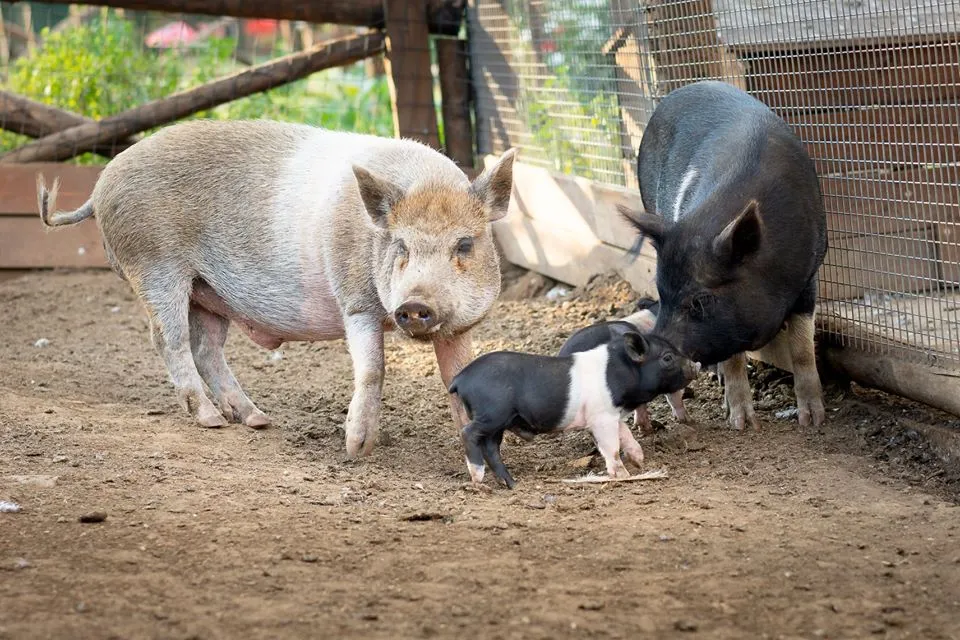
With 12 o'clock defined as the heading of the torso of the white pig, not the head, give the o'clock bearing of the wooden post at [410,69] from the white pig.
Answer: The wooden post is roughly at 8 o'clock from the white pig.

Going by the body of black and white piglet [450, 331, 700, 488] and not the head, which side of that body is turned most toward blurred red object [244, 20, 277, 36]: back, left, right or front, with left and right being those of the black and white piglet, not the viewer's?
left

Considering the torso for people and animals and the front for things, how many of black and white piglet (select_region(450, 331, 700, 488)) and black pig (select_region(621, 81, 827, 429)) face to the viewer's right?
1

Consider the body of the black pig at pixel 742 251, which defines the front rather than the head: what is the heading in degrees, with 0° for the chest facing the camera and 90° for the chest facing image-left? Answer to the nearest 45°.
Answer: approximately 0°

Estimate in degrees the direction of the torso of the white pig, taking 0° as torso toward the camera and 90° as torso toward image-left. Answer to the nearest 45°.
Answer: approximately 315°

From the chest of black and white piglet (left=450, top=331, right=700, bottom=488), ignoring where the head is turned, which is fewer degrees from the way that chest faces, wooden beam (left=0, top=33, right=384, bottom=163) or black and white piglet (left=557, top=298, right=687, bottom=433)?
the black and white piglet

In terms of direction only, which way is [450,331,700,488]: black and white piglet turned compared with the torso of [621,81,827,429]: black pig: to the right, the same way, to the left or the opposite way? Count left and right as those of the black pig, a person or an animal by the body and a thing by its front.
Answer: to the left

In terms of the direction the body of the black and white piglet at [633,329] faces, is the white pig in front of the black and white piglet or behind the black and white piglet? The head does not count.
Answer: behind

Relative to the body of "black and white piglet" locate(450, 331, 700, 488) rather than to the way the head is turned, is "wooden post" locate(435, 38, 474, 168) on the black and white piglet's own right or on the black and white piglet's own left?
on the black and white piglet's own left

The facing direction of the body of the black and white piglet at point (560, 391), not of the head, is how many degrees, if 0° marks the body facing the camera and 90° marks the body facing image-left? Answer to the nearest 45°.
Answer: approximately 270°

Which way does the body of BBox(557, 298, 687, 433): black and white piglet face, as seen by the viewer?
to the viewer's right
